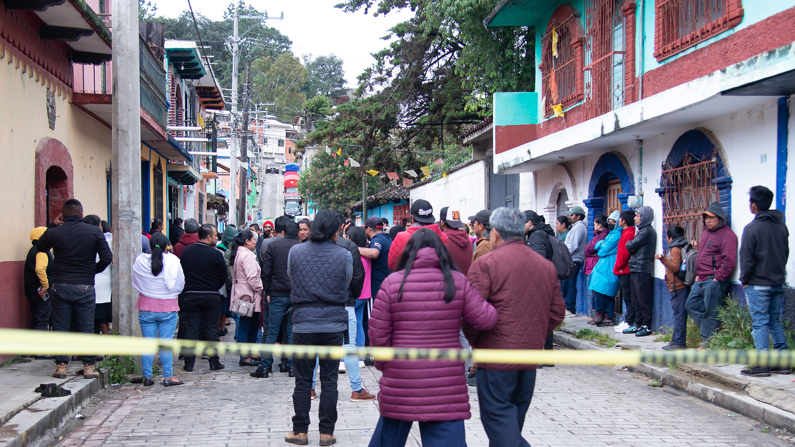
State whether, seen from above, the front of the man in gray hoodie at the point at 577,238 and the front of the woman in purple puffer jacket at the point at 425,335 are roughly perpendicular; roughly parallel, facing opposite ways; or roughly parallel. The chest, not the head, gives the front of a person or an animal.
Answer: roughly perpendicular

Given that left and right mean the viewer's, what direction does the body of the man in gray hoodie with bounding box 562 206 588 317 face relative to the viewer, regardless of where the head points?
facing to the left of the viewer

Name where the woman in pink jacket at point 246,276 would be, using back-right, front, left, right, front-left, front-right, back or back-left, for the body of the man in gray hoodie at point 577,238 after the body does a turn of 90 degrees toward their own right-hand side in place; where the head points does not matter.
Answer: back-left

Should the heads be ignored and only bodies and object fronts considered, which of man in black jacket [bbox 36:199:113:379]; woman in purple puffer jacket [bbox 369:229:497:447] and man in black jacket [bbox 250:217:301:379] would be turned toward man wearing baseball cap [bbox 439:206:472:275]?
the woman in purple puffer jacket

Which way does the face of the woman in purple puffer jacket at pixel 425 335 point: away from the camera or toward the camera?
away from the camera

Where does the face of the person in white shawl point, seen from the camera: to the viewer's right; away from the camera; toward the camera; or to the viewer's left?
away from the camera

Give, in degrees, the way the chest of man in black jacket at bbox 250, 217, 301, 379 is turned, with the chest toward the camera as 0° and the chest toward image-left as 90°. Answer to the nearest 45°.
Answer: approximately 135°

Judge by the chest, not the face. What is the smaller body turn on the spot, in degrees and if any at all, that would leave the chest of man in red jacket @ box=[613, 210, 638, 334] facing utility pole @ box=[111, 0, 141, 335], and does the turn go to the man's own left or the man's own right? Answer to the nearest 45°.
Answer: approximately 45° to the man's own left

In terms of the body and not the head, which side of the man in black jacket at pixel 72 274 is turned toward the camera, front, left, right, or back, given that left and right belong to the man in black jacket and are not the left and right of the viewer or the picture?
back

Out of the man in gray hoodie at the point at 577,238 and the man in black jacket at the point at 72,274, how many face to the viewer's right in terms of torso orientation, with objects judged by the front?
0

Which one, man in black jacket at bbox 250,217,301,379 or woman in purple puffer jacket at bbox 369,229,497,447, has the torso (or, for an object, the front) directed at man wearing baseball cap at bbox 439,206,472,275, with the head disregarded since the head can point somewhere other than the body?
the woman in purple puffer jacket

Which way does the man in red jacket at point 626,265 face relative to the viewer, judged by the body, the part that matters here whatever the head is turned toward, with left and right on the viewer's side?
facing to the left of the viewer

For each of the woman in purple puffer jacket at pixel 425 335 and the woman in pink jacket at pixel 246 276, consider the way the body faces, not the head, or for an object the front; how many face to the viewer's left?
0

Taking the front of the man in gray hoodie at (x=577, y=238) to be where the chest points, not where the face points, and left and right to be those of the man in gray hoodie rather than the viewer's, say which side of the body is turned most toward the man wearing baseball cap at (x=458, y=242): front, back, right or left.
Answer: left

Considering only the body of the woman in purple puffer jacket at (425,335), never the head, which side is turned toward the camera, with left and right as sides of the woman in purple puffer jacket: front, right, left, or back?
back
